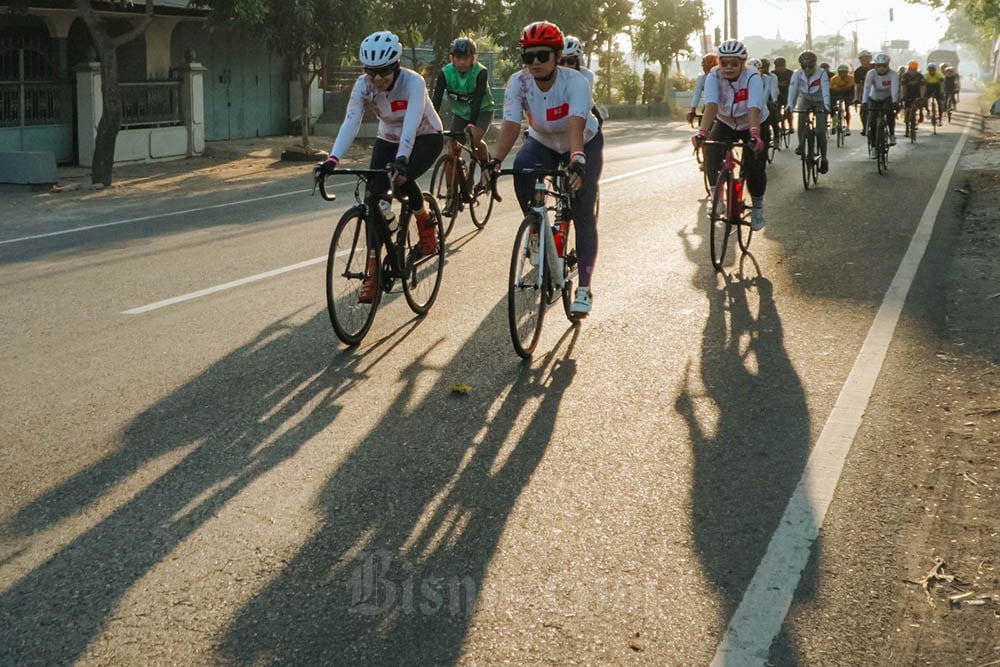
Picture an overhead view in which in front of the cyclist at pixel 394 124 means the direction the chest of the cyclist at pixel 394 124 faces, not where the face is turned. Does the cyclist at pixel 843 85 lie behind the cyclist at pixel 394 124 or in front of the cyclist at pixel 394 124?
behind

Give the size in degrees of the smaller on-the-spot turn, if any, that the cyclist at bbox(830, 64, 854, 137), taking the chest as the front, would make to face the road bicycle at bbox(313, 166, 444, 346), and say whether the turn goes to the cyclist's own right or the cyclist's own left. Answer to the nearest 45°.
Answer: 0° — they already face it

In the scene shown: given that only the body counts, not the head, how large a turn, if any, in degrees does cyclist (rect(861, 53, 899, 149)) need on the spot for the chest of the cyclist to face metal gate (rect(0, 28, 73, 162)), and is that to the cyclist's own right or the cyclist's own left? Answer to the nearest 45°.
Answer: approximately 90° to the cyclist's own right

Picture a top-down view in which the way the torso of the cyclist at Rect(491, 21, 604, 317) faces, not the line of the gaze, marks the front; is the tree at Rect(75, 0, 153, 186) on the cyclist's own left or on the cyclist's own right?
on the cyclist's own right
